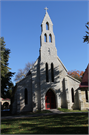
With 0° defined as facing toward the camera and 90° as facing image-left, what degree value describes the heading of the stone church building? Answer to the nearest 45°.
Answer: approximately 0°
